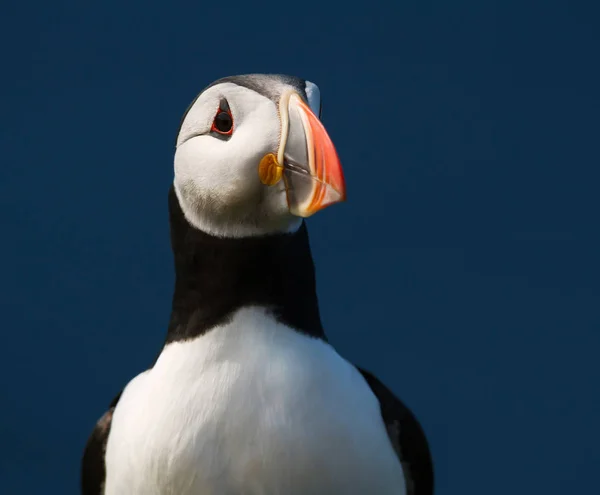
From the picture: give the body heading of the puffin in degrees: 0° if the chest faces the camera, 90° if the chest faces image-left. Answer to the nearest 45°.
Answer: approximately 0°
